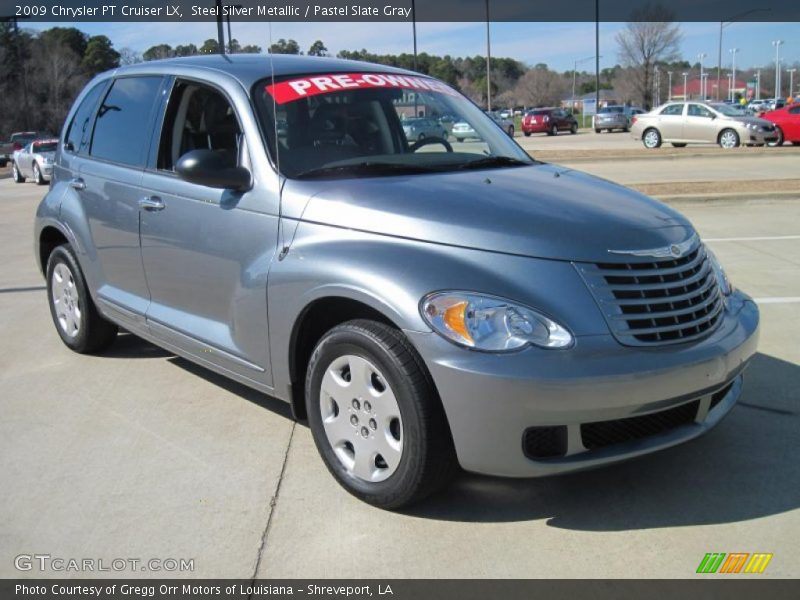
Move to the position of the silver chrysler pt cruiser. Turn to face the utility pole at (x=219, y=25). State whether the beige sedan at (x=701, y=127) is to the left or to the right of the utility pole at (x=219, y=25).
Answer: right

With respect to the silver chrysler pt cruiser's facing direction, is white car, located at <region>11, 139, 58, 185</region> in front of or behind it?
behind

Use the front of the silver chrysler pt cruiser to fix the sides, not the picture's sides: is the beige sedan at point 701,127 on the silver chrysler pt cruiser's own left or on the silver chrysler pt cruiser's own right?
on the silver chrysler pt cruiser's own left

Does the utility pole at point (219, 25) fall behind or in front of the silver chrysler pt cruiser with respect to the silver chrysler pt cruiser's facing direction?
behind

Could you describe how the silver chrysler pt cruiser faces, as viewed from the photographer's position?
facing the viewer and to the right of the viewer
